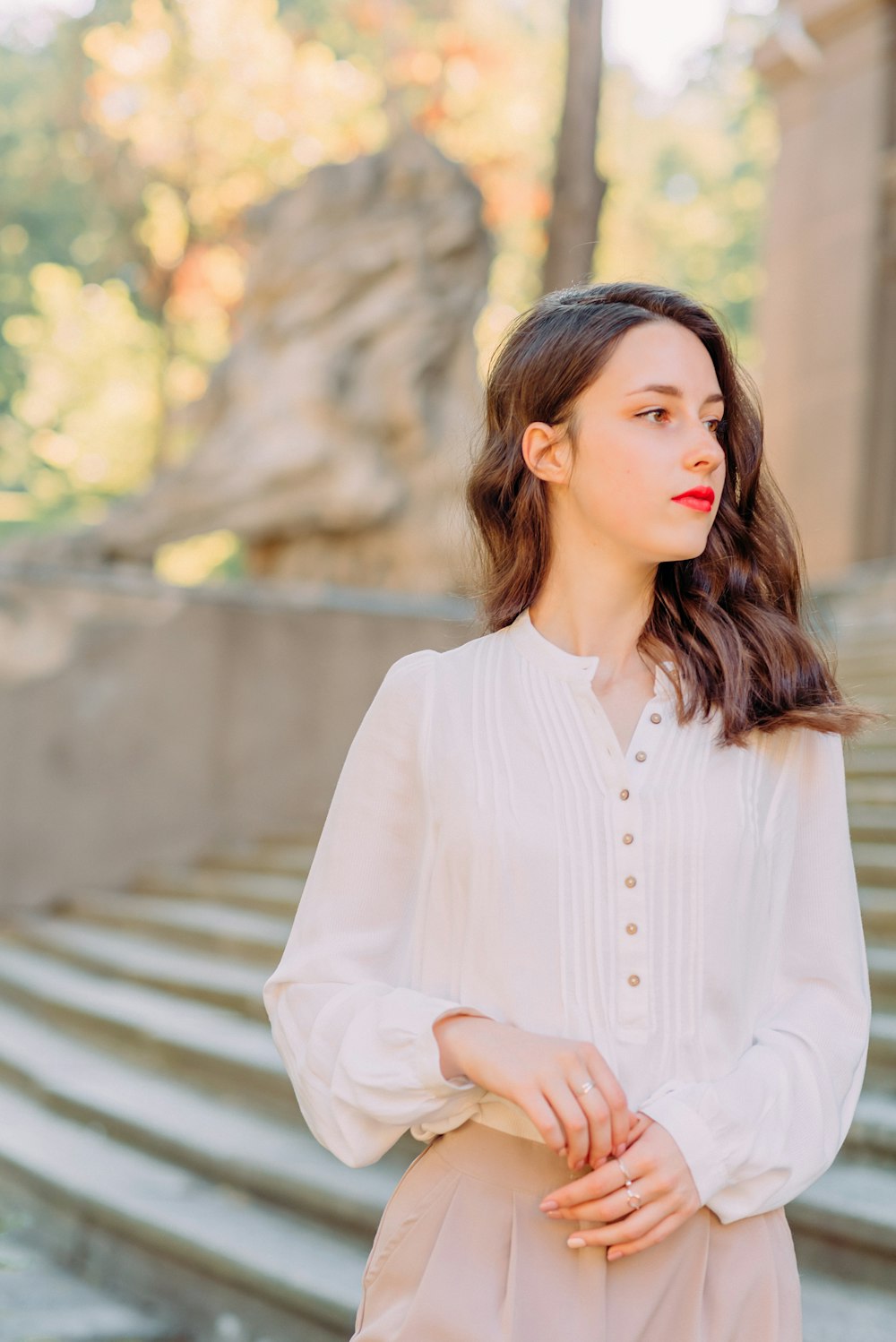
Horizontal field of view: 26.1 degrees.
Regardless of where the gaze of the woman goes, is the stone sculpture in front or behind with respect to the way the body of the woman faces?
behind

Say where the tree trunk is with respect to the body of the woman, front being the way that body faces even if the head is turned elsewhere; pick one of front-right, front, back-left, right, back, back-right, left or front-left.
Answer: back

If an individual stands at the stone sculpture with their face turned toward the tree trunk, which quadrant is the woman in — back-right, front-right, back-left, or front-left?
back-right

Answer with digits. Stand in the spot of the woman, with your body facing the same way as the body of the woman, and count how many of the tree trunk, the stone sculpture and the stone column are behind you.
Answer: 3

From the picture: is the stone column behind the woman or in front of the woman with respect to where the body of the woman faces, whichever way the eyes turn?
behind

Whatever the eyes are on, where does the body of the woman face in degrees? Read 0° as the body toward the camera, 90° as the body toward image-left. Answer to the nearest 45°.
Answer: approximately 0°

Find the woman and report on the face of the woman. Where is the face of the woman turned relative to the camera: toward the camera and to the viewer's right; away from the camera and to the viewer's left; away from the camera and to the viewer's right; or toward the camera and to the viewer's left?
toward the camera and to the viewer's right

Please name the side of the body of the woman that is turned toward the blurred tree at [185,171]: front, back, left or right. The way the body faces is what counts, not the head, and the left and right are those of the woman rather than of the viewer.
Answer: back
